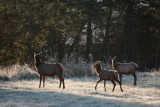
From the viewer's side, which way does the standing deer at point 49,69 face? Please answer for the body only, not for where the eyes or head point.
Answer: to the viewer's left
